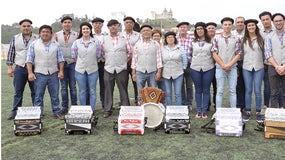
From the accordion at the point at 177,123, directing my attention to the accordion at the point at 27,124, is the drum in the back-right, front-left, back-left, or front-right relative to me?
front-right

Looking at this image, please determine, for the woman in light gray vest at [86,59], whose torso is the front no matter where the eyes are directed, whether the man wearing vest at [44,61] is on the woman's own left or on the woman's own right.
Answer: on the woman's own right

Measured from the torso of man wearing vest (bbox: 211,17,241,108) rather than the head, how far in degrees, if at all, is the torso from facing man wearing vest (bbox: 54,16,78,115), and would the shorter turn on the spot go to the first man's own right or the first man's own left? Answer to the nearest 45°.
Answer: approximately 90° to the first man's own right

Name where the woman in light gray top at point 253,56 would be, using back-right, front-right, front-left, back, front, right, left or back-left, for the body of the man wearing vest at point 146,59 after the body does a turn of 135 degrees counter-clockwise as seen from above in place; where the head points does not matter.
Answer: front-right

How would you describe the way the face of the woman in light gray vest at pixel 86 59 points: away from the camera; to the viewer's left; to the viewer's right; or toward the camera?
toward the camera

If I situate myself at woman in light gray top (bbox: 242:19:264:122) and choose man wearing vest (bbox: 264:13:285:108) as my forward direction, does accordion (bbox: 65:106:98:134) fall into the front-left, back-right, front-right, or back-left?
back-right

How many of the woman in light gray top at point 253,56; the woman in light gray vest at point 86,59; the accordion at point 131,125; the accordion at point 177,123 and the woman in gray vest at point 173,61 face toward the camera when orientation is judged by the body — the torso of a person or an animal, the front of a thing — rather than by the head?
5

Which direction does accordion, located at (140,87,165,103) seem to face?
toward the camera

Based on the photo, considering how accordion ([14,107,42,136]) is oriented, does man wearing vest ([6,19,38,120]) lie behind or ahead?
behind

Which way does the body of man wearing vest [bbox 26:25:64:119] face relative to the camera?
toward the camera

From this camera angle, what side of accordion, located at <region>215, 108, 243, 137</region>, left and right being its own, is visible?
front

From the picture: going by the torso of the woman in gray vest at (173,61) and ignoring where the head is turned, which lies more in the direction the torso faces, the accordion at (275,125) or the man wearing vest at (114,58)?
the accordion

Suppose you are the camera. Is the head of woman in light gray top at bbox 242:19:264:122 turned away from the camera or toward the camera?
toward the camera

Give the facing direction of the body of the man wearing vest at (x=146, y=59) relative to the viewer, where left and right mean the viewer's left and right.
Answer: facing the viewer

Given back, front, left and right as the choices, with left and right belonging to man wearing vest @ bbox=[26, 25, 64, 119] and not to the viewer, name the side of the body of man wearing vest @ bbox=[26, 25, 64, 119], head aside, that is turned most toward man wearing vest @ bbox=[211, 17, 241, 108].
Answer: left
